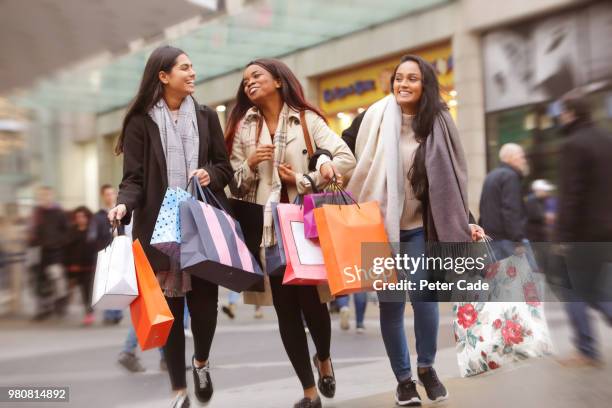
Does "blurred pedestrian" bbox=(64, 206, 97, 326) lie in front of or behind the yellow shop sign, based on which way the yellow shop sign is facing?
in front

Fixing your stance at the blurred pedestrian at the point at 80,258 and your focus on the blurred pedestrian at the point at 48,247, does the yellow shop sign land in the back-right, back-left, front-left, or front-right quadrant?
back-right

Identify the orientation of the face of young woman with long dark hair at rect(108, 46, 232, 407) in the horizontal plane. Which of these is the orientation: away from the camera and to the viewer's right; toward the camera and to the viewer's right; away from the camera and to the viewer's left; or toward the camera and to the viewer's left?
toward the camera and to the viewer's right

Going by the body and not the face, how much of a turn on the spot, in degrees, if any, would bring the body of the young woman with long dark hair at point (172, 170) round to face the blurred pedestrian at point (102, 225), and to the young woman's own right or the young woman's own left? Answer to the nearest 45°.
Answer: approximately 180°
